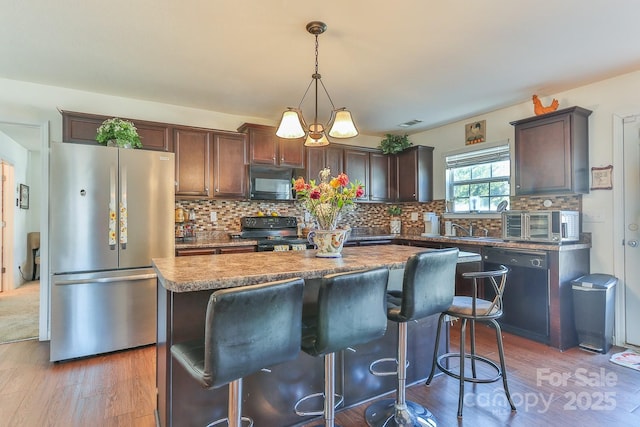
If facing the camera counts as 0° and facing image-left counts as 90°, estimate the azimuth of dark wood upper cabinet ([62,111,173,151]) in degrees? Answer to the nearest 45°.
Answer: approximately 0°

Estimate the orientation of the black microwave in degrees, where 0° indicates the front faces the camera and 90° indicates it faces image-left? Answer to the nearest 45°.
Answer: approximately 0°

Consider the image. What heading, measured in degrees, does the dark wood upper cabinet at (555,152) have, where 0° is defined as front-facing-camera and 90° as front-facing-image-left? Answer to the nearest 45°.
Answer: approximately 45°

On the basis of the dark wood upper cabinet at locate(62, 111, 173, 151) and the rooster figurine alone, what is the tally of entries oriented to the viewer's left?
1

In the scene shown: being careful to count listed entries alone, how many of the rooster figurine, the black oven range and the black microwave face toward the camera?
2

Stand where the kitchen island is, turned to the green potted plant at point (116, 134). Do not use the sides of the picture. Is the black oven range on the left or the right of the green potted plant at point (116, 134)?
right

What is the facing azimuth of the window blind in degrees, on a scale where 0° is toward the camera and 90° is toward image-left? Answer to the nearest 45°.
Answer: approximately 45°

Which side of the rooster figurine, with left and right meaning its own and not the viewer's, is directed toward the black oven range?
front
